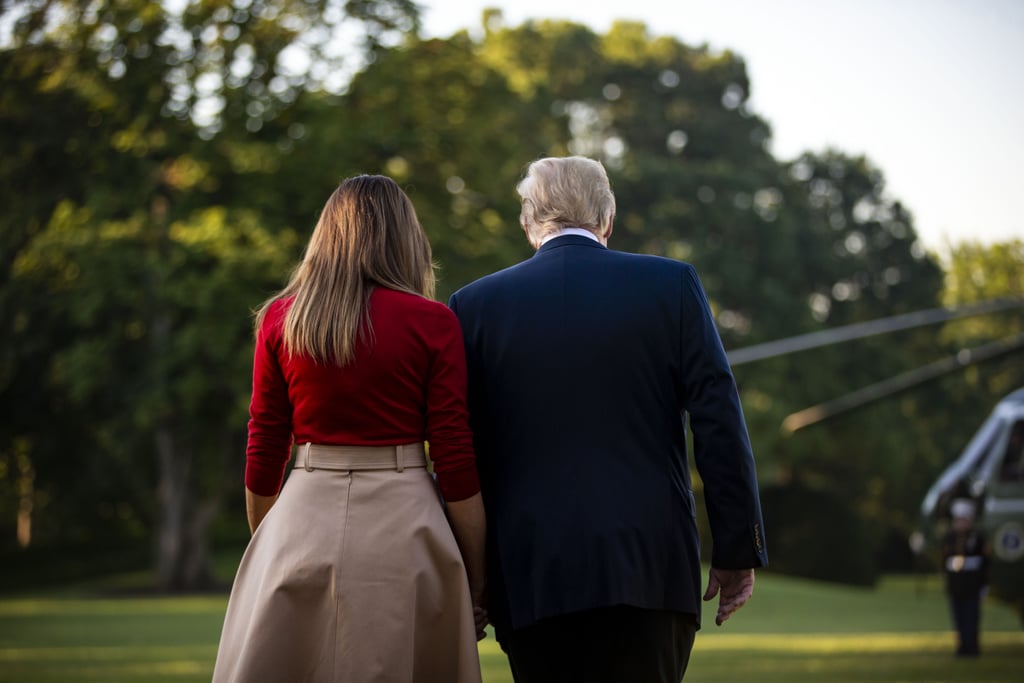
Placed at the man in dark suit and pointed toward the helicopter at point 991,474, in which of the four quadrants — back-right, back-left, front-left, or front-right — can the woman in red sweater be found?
back-left

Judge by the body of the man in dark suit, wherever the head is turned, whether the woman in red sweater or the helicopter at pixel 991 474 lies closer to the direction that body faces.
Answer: the helicopter

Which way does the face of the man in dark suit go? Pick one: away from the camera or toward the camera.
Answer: away from the camera

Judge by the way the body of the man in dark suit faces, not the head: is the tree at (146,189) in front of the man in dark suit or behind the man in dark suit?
in front

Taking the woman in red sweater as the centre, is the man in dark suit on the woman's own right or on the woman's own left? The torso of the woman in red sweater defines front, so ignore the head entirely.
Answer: on the woman's own right

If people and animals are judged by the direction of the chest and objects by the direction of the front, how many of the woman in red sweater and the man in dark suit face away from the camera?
2

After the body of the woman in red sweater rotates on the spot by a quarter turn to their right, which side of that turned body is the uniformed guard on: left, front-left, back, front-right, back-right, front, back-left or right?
front-left

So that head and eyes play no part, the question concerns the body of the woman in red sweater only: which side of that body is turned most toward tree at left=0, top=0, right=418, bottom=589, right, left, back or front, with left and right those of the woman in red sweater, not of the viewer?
front

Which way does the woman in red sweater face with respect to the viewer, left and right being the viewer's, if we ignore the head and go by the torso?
facing away from the viewer

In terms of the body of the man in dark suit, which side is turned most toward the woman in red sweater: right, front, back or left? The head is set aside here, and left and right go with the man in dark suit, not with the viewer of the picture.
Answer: left

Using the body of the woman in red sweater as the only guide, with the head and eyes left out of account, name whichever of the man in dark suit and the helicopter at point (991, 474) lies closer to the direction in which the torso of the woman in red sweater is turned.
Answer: the helicopter

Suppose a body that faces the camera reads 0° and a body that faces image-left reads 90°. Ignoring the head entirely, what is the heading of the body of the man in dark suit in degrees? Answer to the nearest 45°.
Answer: approximately 180°

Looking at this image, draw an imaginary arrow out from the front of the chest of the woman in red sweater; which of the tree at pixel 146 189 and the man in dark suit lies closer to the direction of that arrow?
the tree

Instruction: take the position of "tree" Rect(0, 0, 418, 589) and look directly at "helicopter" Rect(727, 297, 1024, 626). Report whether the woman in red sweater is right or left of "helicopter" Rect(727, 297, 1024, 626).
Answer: right

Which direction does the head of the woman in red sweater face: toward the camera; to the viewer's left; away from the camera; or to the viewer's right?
away from the camera
